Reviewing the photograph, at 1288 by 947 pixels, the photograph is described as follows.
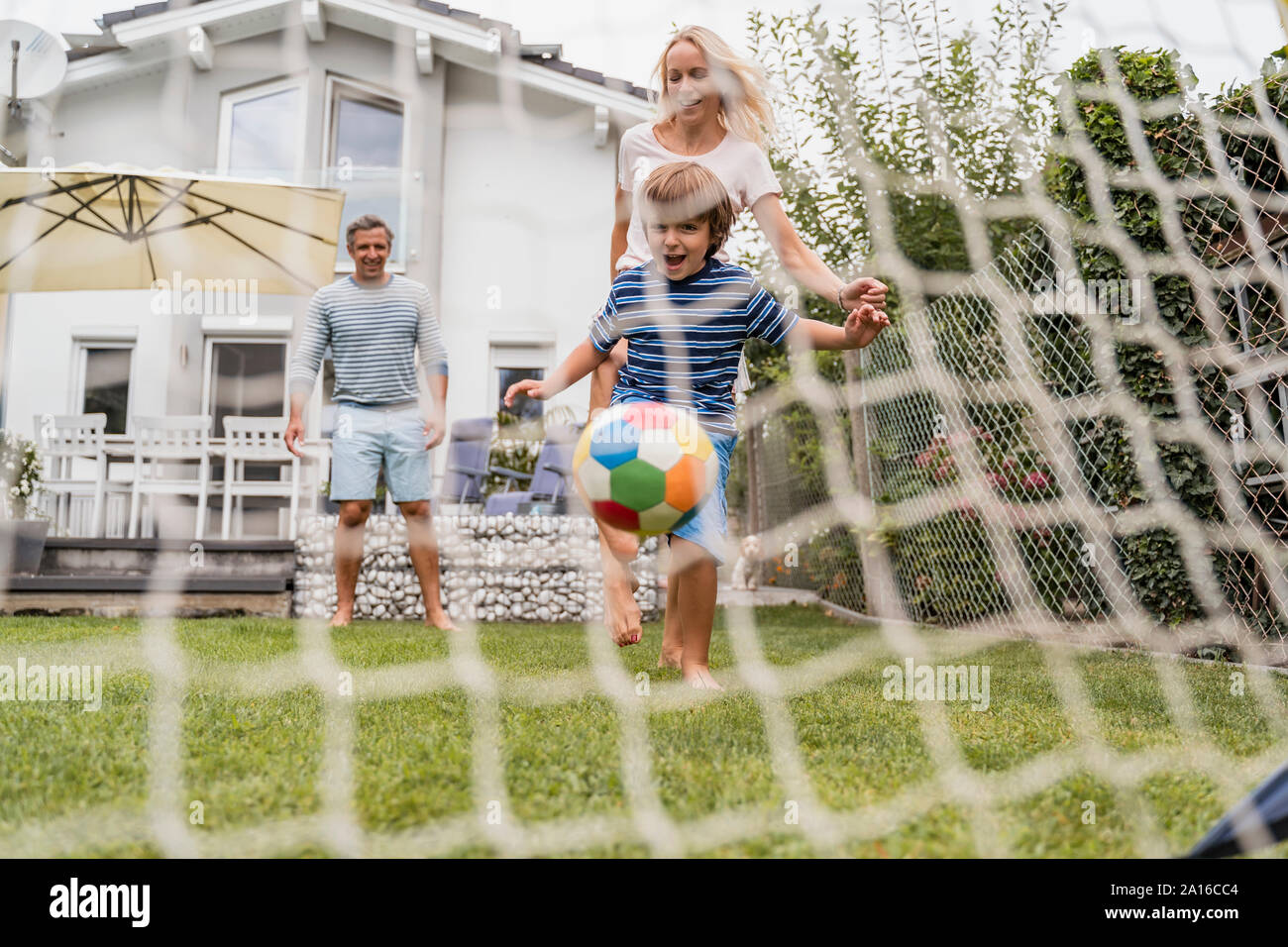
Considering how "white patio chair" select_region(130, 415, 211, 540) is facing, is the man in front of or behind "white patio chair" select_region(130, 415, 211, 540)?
behind

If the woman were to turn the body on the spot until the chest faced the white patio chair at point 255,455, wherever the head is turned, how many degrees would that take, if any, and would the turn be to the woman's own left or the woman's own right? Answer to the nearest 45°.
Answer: approximately 135° to the woman's own right

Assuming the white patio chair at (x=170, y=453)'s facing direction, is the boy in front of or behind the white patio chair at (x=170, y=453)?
behind

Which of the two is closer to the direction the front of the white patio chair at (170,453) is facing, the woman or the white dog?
the white dog

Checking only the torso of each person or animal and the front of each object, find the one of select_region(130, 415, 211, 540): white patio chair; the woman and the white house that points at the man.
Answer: the white house
